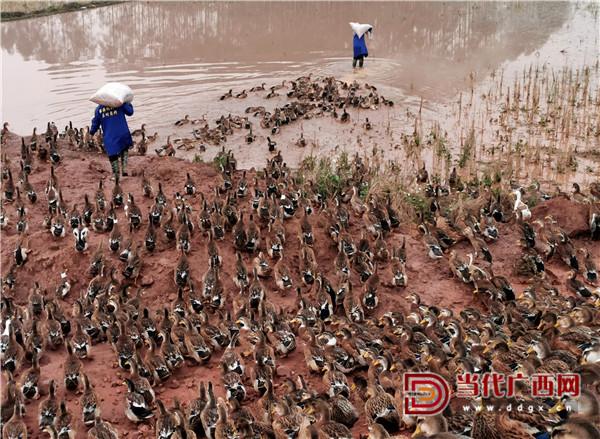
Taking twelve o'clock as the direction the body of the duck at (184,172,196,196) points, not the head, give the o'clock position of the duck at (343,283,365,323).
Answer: the duck at (343,283,365,323) is roughly at 5 o'clock from the duck at (184,172,196,196).

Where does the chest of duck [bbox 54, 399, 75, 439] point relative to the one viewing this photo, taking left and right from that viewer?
facing away from the viewer

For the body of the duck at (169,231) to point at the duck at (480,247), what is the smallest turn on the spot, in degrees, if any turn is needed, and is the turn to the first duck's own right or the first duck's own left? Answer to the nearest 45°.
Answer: approximately 90° to the first duck's own right

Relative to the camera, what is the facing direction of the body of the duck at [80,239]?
away from the camera

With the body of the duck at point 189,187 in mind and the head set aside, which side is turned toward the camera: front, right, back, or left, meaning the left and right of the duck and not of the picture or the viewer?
back

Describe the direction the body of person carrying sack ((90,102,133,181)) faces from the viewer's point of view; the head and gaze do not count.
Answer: away from the camera

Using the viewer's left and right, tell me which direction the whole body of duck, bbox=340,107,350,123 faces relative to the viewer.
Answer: facing away from the viewer

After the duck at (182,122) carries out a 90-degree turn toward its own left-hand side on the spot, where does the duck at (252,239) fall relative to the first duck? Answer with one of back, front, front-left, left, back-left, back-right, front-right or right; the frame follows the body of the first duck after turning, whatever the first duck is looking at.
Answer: back

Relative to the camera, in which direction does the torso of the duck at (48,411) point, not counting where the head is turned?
away from the camera

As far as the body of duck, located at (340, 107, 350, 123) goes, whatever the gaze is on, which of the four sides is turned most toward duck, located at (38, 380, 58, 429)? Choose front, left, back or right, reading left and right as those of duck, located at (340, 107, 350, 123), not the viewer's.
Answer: back

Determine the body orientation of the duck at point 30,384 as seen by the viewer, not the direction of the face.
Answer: away from the camera
